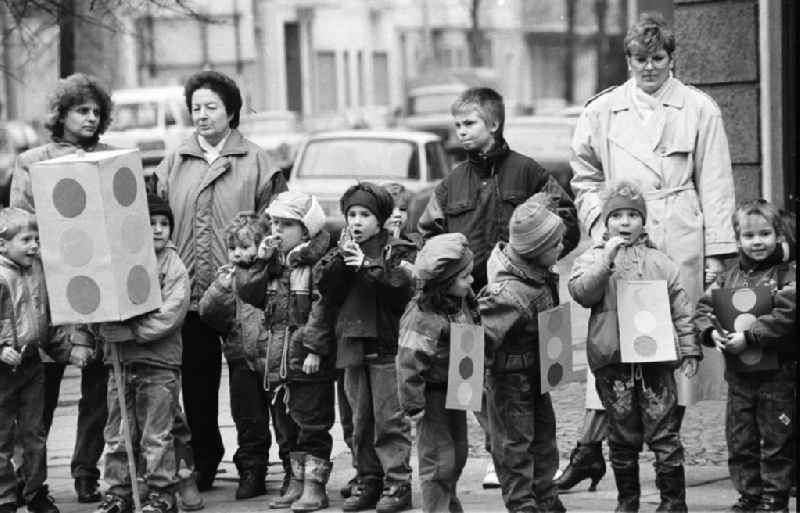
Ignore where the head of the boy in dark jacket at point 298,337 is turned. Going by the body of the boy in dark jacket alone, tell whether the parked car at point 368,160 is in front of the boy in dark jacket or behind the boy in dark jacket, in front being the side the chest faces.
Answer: behind

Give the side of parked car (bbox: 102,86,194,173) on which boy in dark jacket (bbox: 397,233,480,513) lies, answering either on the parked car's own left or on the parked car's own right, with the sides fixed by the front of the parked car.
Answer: on the parked car's own left

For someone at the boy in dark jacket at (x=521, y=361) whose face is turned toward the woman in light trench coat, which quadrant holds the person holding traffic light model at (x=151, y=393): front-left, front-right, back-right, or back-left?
back-left

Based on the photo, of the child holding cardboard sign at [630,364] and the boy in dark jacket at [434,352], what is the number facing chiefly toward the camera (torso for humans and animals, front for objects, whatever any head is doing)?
1
